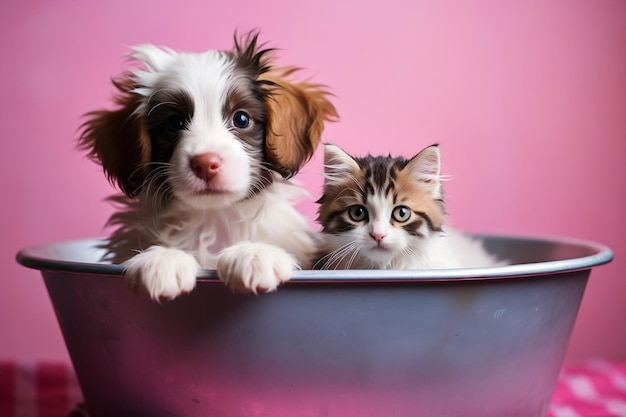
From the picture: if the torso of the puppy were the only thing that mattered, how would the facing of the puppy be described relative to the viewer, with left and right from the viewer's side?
facing the viewer

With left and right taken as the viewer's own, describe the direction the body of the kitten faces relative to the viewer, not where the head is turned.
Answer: facing the viewer and to the left of the viewer

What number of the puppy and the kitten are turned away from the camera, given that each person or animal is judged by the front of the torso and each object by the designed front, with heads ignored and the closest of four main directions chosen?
0
